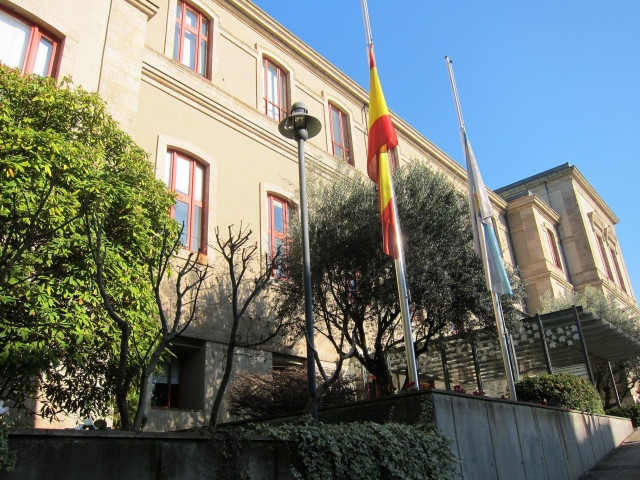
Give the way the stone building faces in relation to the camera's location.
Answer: facing the viewer and to the right of the viewer

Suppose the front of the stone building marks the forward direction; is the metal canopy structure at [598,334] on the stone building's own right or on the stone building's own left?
on the stone building's own left

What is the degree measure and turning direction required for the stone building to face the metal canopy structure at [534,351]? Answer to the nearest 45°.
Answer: approximately 90° to its left
